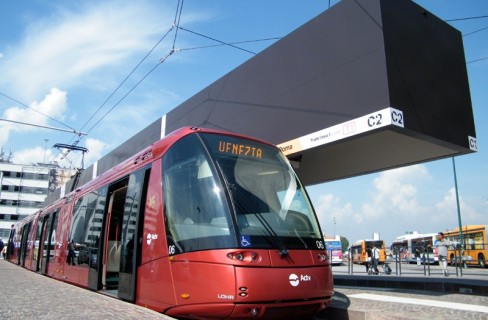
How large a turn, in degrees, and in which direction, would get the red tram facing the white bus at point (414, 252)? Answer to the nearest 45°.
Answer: approximately 90° to its left

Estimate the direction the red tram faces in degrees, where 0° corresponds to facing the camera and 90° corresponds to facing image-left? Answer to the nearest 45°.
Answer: approximately 315°
